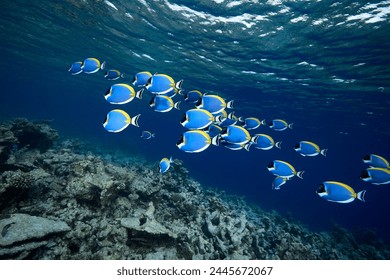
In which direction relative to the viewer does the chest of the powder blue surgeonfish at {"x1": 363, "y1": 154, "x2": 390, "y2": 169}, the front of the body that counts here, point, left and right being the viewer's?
facing to the left of the viewer

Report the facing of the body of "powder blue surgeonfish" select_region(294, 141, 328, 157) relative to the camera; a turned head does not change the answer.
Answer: to the viewer's left

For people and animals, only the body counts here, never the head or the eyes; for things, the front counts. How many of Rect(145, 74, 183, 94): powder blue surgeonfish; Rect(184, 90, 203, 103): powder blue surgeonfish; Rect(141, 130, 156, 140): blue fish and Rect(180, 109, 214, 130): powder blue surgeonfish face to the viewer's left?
4

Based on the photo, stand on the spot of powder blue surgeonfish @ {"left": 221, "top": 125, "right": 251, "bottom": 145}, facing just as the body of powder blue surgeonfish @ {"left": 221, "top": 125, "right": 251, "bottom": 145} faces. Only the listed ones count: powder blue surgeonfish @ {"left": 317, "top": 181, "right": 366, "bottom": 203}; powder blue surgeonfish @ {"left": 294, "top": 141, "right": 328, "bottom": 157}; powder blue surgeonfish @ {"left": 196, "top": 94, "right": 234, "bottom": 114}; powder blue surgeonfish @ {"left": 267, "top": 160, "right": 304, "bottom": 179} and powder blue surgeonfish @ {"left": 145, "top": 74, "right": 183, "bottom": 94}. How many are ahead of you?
2

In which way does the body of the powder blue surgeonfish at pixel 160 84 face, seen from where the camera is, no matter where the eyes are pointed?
to the viewer's left

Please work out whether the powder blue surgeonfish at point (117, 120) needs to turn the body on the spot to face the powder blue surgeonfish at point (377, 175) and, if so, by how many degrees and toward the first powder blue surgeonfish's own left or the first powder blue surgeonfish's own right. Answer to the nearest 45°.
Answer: approximately 180°

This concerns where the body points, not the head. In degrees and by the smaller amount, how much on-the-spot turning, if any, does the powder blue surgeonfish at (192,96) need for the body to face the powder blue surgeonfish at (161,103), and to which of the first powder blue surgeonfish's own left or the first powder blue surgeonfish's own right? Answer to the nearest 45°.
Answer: approximately 45° to the first powder blue surgeonfish's own left

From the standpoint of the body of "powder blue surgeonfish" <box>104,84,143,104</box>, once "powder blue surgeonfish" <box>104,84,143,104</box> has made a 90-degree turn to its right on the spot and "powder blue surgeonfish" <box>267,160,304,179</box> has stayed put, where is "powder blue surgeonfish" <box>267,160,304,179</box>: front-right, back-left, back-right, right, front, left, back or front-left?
right

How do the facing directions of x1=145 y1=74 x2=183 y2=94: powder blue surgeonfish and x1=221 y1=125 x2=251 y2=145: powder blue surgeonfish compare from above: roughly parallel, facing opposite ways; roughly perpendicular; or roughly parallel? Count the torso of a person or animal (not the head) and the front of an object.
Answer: roughly parallel

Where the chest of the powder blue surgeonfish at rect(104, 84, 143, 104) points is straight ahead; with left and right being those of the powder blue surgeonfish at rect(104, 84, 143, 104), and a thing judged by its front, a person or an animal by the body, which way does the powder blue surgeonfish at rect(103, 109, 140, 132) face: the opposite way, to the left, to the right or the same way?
the same way

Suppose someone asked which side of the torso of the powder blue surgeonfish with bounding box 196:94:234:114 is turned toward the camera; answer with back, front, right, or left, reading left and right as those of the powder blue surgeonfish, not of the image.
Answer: left

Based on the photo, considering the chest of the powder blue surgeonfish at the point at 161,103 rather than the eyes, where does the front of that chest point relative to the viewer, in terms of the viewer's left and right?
facing to the left of the viewer

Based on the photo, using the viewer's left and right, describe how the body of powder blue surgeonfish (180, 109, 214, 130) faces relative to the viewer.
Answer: facing to the left of the viewer

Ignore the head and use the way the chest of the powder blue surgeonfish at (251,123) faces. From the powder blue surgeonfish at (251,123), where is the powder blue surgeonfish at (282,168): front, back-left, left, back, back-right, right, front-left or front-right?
back-left

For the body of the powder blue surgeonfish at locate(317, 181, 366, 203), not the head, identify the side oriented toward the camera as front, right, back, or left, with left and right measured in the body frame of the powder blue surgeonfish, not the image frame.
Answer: left

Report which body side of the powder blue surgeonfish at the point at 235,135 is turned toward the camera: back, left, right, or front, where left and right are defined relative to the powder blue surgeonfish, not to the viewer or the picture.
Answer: left

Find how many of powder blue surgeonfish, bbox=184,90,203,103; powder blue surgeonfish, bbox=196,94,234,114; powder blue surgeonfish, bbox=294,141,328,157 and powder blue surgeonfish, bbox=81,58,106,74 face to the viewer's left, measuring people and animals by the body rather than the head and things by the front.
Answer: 4

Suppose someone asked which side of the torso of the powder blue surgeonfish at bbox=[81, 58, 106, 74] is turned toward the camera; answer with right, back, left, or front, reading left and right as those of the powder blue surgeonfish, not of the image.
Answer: left
